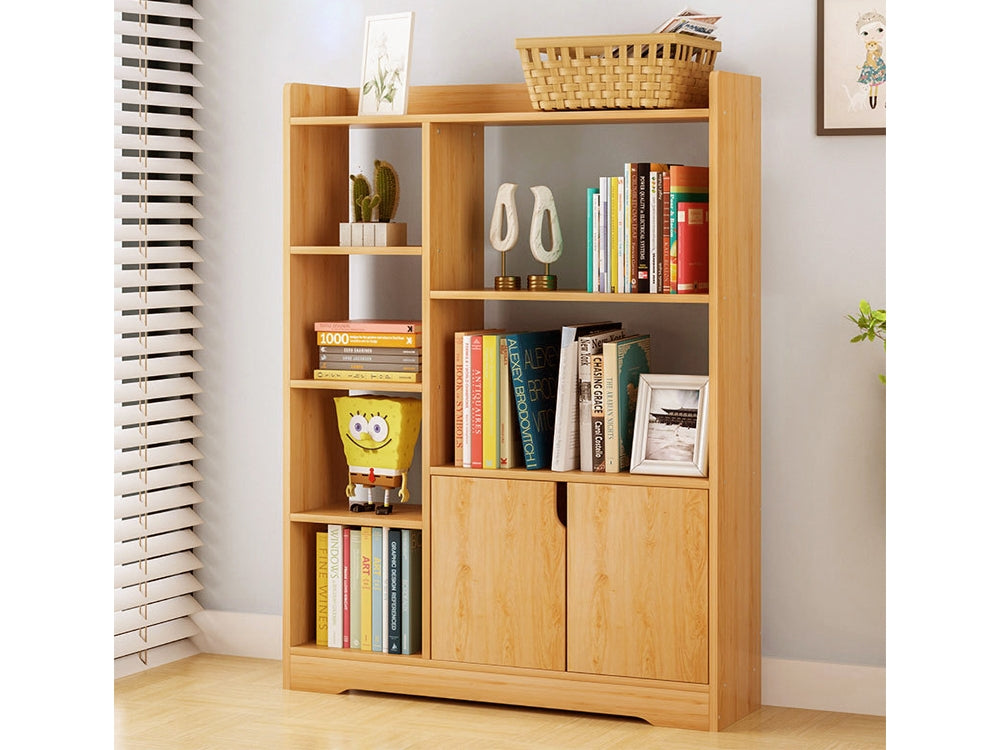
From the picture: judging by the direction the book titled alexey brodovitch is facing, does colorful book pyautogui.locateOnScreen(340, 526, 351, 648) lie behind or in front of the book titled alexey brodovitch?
behind

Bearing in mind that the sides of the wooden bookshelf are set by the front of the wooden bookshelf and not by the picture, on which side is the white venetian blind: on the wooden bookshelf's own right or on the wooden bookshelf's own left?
on the wooden bookshelf's own right

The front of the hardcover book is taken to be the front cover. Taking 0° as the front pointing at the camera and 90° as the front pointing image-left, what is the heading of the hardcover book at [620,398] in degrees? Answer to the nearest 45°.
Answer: approximately 315°

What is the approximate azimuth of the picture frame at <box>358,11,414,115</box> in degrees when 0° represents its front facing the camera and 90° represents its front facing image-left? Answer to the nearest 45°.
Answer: approximately 45°
